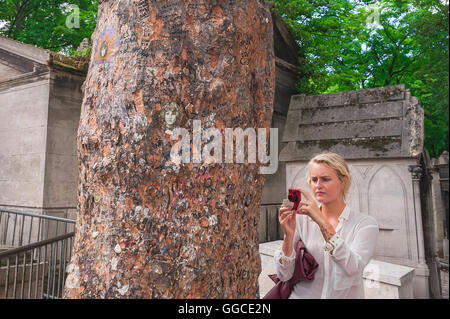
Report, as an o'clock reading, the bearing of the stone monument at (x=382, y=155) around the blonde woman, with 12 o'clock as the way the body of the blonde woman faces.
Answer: The stone monument is roughly at 5 o'clock from the blonde woman.

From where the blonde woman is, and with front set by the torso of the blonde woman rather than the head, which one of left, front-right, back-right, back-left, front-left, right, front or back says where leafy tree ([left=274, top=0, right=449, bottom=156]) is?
back-right

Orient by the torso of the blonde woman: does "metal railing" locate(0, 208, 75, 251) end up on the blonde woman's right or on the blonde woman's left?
on the blonde woman's right

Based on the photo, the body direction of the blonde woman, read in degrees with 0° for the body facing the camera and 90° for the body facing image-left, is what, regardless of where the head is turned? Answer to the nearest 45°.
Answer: approximately 45°

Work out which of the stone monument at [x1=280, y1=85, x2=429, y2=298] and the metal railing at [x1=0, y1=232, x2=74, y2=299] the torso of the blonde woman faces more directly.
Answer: the metal railing

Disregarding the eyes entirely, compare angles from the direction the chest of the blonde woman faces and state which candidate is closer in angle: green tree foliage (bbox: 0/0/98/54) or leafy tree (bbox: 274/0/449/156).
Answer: the green tree foliage

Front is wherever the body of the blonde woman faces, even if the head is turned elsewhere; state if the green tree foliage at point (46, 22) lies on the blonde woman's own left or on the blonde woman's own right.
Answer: on the blonde woman's own right

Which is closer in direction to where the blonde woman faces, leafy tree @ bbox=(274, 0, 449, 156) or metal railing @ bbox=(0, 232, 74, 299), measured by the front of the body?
the metal railing

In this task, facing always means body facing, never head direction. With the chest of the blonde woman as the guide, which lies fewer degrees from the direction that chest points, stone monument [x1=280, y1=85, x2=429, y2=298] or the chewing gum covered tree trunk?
the chewing gum covered tree trunk

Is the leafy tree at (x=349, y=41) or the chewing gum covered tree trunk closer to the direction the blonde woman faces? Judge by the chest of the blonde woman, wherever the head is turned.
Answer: the chewing gum covered tree trunk
